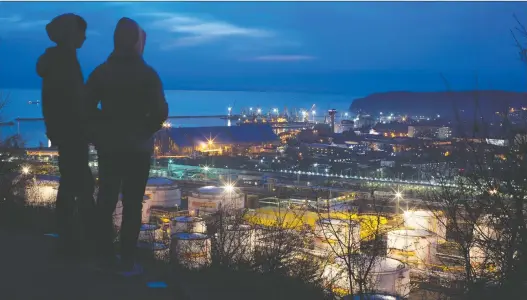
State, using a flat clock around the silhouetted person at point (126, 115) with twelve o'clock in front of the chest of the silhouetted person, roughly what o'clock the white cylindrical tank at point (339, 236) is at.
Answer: The white cylindrical tank is roughly at 12 o'clock from the silhouetted person.

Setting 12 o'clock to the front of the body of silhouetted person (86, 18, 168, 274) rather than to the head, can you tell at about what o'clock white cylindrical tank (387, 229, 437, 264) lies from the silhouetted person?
The white cylindrical tank is roughly at 12 o'clock from the silhouetted person.

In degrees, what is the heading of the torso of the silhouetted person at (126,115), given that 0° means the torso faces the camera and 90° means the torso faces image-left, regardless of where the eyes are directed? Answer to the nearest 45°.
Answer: approximately 225°

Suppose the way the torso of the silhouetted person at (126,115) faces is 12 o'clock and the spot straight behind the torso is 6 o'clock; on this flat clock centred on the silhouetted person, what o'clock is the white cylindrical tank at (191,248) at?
The white cylindrical tank is roughly at 11 o'clock from the silhouetted person.
